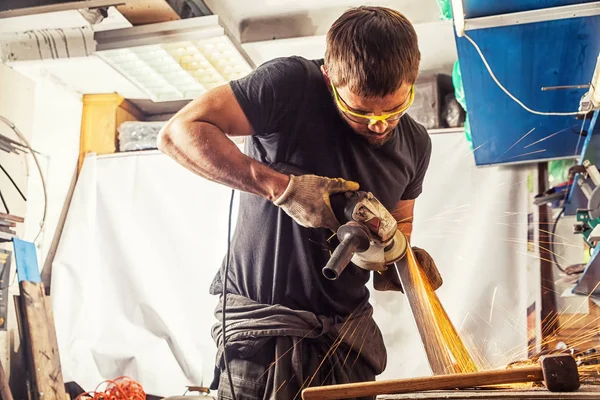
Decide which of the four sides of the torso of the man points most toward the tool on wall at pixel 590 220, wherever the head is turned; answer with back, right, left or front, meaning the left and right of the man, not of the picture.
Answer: left

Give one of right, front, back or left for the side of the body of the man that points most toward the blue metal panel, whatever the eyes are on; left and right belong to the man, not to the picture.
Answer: left

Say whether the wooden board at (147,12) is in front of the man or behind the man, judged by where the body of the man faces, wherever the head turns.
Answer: behind

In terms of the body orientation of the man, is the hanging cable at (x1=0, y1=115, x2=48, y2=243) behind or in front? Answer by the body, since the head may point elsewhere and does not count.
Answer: behind

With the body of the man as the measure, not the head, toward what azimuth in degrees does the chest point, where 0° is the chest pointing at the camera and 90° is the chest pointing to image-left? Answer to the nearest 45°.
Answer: approximately 315°
